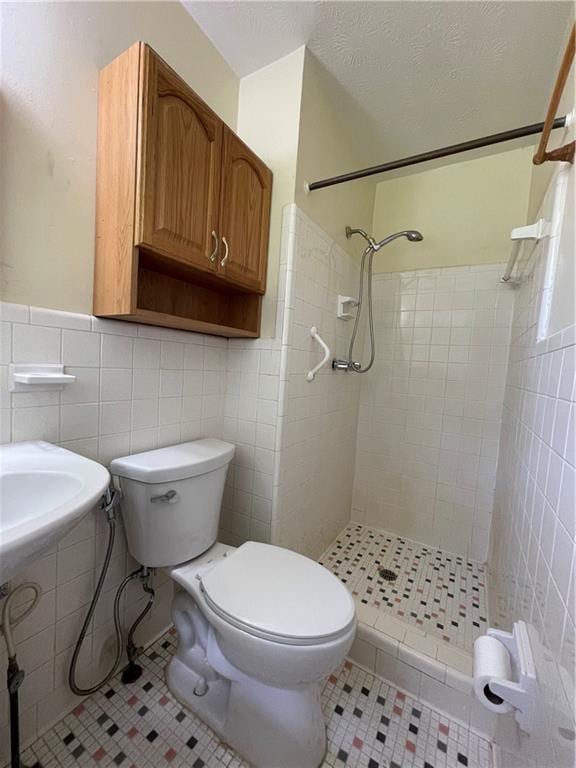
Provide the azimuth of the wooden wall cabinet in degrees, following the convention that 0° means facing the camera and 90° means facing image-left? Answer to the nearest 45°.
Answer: approximately 315°

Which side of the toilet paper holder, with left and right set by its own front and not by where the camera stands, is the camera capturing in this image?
left

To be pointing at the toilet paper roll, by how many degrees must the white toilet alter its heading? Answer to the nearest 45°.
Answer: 0° — it already faces it

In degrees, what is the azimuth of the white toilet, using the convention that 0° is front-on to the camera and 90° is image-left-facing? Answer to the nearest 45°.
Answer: approximately 315°

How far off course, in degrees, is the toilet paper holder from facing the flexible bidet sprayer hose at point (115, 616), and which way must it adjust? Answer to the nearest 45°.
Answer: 0° — it already faces it

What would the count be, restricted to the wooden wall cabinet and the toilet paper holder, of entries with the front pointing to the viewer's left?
1
